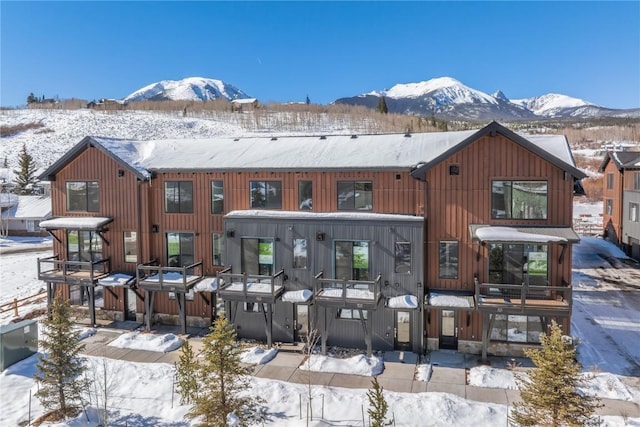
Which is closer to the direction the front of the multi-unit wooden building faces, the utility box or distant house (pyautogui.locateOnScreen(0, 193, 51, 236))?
the utility box

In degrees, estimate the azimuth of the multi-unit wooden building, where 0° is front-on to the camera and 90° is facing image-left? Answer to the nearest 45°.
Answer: approximately 0°

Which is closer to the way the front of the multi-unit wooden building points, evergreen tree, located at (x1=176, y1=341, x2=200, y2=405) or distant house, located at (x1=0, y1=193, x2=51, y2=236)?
the evergreen tree

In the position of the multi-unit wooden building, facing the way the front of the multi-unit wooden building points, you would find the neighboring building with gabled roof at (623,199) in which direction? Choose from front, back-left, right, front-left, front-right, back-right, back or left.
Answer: back-left

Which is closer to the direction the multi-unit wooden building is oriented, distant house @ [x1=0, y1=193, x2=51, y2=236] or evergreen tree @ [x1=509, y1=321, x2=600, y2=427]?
the evergreen tree

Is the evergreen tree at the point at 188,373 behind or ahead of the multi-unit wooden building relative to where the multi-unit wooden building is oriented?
ahead

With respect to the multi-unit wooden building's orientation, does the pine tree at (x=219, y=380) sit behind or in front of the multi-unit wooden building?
in front

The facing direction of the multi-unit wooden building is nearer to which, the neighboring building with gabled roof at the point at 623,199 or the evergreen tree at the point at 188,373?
the evergreen tree

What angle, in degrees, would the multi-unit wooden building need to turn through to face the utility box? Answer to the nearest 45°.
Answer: approximately 90° to its right
